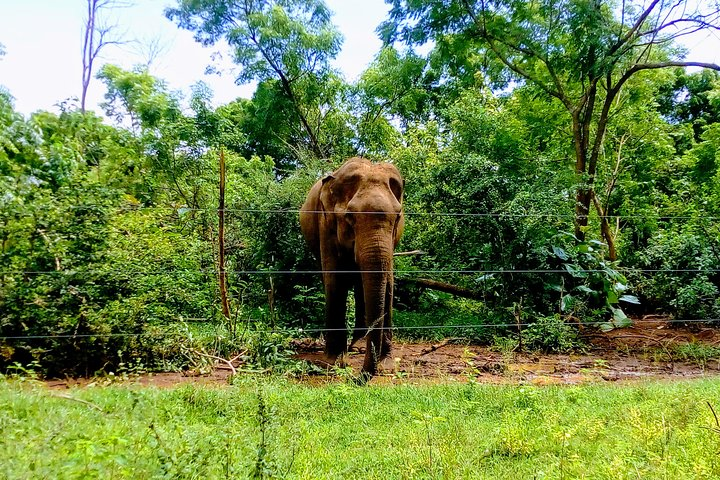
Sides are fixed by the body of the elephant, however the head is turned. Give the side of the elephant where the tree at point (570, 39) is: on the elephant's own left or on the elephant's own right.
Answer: on the elephant's own left

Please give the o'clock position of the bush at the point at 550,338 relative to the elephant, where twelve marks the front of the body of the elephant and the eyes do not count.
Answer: The bush is roughly at 8 o'clock from the elephant.

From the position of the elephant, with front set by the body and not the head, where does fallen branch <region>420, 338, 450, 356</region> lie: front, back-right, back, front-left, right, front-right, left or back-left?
back-left

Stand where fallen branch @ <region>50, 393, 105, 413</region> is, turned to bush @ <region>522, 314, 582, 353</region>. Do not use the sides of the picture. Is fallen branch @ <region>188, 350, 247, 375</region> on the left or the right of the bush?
left

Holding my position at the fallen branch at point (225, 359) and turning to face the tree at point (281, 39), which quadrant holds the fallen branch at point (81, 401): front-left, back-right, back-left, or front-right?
back-left

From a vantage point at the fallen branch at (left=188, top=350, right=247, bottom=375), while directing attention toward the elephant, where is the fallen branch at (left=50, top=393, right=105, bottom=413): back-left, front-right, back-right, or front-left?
back-right

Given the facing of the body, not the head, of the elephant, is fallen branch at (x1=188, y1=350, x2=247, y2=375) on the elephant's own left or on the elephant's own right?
on the elephant's own right

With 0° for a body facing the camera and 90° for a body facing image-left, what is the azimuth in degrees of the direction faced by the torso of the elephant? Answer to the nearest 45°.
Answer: approximately 0°

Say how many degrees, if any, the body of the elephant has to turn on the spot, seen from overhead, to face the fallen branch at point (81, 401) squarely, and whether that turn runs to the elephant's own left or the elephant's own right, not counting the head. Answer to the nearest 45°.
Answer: approximately 45° to the elephant's own right

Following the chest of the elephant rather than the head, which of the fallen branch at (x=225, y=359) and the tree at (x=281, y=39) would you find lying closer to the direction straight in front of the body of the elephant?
the fallen branch
